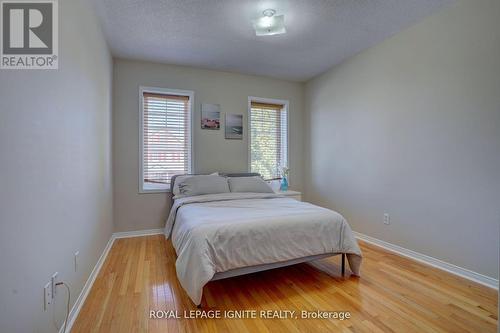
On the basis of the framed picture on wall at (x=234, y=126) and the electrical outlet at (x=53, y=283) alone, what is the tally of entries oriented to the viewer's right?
1

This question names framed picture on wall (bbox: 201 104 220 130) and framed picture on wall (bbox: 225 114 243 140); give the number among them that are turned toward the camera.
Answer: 2

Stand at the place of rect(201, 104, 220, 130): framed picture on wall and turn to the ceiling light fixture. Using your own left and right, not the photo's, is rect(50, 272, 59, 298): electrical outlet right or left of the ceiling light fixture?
right

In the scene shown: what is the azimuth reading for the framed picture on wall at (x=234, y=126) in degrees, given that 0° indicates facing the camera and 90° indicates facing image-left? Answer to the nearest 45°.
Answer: approximately 0°

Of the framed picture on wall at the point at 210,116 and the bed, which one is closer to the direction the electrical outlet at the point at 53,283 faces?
the bed

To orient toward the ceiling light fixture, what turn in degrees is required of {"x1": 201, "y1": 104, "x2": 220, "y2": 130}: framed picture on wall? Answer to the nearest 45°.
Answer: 0° — it already faces it

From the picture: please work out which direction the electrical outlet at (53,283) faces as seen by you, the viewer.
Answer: facing to the right of the viewer

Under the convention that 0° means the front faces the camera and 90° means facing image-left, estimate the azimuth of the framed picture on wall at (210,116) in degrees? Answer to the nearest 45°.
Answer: approximately 0°

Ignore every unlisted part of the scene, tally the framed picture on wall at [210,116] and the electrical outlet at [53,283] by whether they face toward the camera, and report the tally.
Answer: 1
